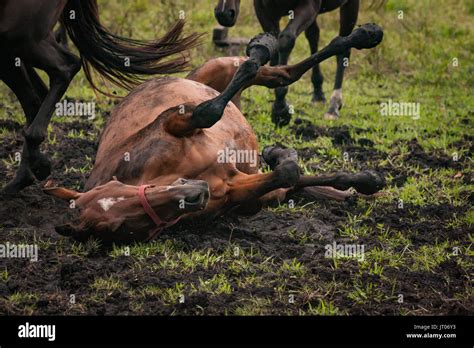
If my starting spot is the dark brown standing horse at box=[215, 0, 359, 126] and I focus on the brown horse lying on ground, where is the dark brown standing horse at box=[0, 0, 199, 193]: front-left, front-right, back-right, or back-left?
front-right

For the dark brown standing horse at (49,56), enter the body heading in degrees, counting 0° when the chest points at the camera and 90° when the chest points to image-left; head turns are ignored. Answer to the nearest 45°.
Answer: approximately 90°

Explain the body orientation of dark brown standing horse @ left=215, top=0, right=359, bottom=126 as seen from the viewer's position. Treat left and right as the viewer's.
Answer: facing the viewer and to the left of the viewer

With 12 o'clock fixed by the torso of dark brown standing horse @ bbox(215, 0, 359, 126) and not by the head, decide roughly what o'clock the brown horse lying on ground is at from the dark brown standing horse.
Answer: The brown horse lying on ground is roughly at 11 o'clock from the dark brown standing horse.

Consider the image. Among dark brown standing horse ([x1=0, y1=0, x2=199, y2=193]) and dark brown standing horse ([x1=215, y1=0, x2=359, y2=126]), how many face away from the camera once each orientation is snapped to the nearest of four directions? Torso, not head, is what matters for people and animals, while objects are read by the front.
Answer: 0

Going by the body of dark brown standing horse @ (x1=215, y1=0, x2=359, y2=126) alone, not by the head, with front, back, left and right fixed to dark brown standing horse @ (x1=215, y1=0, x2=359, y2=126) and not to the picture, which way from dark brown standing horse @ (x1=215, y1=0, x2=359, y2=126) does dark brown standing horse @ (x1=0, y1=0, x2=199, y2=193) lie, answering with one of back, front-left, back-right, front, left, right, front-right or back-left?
front

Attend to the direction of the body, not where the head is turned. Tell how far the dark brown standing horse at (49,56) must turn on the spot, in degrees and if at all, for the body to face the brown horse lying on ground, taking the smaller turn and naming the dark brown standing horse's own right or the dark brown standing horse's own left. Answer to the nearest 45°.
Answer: approximately 135° to the dark brown standing horse's own left

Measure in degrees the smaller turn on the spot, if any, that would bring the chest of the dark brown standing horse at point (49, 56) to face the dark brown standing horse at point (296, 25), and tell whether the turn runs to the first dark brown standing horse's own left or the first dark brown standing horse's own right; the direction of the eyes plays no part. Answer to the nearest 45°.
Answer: approximately 135° to the first dark brown standing horse's own right

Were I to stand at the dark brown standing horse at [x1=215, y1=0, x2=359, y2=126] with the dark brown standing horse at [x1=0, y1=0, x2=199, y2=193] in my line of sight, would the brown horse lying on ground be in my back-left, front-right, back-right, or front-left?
front-left
